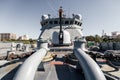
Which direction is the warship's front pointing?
toward the camera
